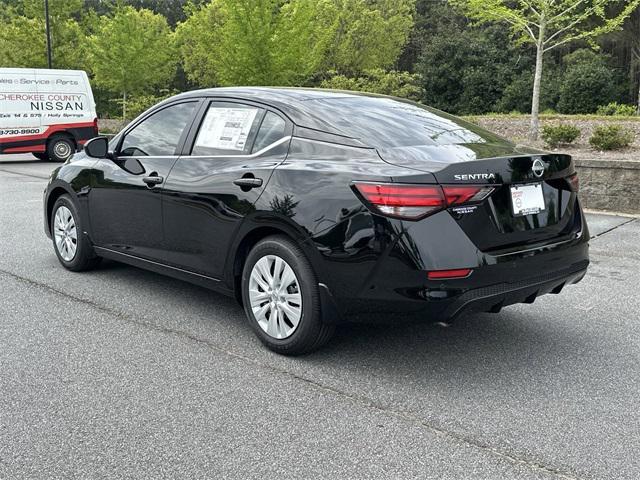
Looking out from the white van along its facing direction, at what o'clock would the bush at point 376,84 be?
The bush is roughly at 5 o'clock from the white van.

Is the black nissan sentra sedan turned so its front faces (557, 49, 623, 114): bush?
no

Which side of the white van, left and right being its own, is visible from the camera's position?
left

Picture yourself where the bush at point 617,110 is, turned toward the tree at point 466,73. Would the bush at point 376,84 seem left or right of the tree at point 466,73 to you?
left

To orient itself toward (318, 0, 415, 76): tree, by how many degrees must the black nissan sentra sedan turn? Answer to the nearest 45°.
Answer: approximately 45° to its right

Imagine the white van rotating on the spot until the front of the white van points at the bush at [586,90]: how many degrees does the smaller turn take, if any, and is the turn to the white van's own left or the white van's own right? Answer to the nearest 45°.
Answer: approximately 180°

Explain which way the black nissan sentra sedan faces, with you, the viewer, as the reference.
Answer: facing away from the viewer and to the left of the viewer

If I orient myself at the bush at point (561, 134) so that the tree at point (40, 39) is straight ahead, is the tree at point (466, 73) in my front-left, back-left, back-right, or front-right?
front-right

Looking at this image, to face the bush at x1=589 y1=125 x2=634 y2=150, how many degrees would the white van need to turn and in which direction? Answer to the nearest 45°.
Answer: approximately 135° to its left

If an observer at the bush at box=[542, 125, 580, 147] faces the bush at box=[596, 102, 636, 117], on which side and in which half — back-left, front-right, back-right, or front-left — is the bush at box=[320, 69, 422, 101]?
front-left

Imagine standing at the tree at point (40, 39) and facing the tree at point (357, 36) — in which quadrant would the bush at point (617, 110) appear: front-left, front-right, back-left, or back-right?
front-right

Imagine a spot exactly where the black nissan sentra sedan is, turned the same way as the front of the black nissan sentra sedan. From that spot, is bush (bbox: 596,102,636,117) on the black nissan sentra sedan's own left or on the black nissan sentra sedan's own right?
on the black nissan sentra sedan's own right

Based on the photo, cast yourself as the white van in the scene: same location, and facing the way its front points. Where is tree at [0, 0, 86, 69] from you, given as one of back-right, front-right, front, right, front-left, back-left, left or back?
right

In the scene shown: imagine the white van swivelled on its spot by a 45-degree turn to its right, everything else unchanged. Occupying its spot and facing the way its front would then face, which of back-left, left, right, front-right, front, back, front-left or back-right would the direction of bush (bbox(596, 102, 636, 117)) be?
back-right

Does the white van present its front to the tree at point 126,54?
no
